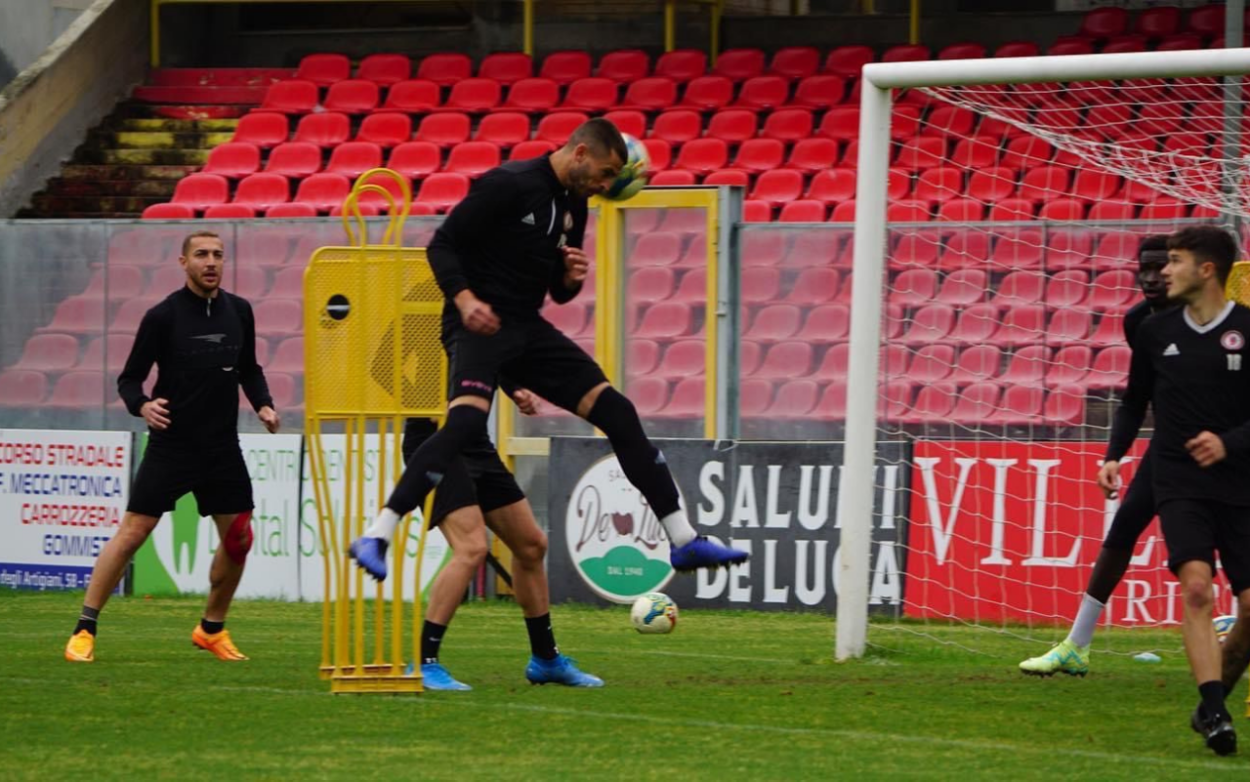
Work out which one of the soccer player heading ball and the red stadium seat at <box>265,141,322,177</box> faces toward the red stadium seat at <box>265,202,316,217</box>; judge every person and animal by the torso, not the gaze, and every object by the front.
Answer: the red stadium seat at <box>265,141,322,177</box>

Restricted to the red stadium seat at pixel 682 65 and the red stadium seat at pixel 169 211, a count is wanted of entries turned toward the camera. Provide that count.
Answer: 2

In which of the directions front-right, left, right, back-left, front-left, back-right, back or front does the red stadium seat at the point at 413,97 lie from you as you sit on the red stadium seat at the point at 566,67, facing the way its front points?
right

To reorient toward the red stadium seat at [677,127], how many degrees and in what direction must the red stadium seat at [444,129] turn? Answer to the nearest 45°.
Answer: approximately 45° to its left

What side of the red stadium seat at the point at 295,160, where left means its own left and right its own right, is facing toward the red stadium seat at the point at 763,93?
left

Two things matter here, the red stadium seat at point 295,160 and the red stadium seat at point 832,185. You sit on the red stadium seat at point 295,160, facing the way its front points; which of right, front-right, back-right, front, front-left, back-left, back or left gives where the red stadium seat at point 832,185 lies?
front-left

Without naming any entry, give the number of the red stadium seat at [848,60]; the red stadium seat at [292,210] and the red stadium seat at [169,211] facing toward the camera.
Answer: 3

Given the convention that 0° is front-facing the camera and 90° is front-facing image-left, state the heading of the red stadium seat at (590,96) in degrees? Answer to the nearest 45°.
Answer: approximately 45°

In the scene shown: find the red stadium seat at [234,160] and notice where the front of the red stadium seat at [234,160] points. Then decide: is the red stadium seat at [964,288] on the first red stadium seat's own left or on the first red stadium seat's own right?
on the first red stadium seat's own left

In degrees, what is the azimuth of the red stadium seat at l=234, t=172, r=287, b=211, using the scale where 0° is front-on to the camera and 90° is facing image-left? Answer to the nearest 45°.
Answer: approximately 0°

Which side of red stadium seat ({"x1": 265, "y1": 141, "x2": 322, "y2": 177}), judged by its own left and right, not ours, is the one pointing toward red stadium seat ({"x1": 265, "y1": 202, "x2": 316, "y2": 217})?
front

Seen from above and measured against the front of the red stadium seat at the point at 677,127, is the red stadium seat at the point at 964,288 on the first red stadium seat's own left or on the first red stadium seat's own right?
on the first red stadium seat's own left

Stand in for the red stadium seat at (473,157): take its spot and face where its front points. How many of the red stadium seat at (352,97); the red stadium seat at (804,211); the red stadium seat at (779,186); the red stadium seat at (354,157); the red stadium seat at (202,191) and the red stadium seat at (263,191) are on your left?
2

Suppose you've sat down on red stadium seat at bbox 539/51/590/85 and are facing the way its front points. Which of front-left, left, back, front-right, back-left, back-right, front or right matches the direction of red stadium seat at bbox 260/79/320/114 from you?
right

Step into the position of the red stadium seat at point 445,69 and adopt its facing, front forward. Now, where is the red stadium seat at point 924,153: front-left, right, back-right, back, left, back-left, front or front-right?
front-left
